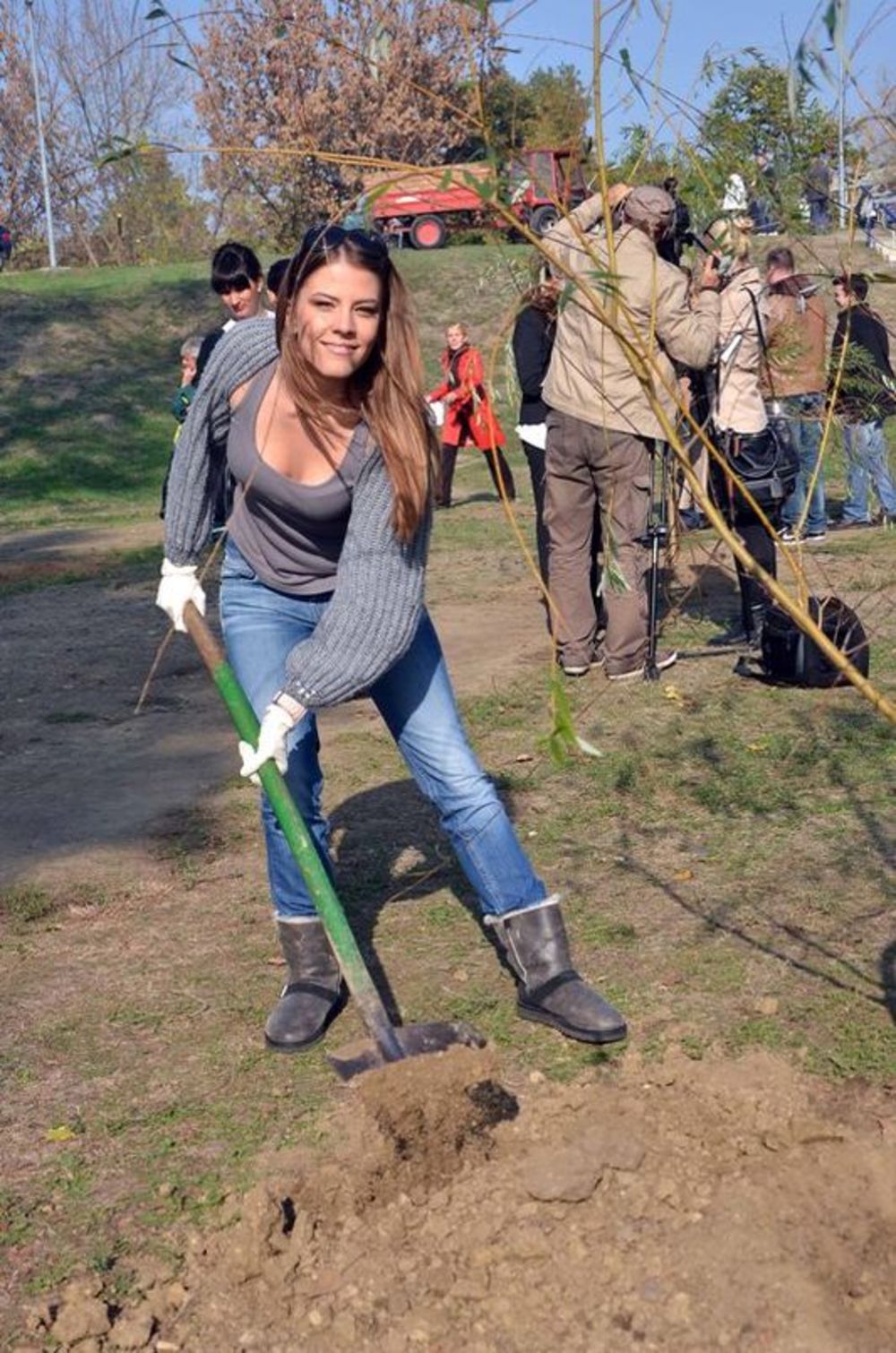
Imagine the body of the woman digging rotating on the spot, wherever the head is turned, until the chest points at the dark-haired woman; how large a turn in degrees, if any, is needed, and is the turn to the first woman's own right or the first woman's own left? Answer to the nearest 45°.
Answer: approximately 180°

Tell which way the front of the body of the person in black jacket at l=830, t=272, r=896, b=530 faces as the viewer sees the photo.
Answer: to the viewer's left

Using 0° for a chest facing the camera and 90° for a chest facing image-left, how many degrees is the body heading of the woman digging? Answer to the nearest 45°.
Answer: approximately 0°

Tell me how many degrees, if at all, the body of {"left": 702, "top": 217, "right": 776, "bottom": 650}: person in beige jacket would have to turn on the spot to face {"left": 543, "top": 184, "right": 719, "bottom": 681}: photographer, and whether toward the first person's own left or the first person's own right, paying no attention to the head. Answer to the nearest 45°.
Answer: approximately 45° to the first person's own left

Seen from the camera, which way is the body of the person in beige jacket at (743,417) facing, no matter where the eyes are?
to the viewer's left

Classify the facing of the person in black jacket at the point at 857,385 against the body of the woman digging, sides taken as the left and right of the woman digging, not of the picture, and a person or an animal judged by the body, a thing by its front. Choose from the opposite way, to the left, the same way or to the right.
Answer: to the right
